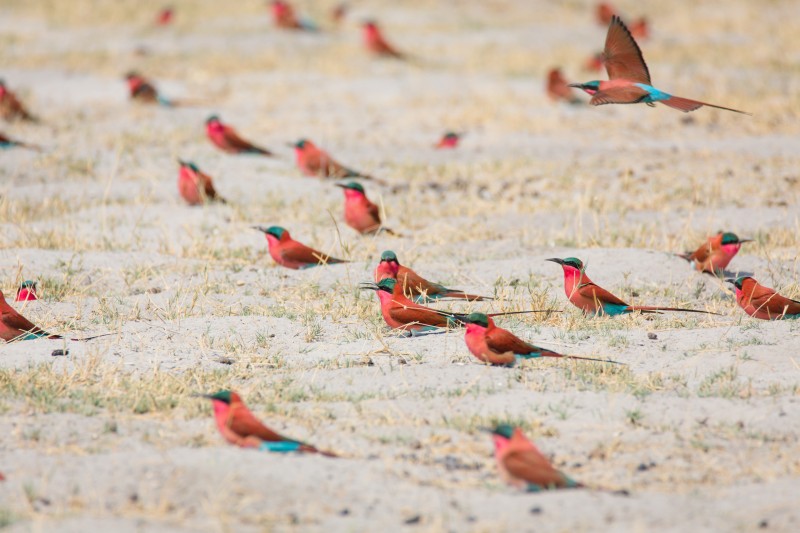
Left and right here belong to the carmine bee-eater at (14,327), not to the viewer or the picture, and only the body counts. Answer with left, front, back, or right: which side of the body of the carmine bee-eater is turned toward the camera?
left

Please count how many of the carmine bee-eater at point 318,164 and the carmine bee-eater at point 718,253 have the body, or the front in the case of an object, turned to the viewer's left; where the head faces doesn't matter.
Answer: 1

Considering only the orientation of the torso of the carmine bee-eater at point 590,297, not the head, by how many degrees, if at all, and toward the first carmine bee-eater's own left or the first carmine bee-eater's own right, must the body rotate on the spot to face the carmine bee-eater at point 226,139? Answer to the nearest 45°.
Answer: approximately 45° to the first carmine bee-eater's own right

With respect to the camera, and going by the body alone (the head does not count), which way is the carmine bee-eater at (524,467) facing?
to the viewer's left

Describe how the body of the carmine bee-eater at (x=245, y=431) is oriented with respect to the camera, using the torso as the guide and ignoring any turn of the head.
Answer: to the viewer's left

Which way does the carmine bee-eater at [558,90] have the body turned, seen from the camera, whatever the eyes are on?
to the viewer's left

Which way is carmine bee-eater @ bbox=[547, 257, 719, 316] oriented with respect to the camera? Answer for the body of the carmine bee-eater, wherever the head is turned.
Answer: to the viewer's left

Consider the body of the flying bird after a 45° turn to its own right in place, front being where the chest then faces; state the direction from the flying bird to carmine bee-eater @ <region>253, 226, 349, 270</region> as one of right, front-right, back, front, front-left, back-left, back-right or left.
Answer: front-left

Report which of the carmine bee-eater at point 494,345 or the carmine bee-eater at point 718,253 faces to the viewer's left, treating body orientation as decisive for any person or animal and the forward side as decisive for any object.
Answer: the carmine bee-eater at point 494,345

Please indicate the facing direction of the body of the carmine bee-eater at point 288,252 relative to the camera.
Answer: to the viewer's left

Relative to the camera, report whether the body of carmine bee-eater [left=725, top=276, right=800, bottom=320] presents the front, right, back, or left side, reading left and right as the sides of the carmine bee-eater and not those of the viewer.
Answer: left

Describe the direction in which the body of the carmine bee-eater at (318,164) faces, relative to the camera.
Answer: to the viewer's left

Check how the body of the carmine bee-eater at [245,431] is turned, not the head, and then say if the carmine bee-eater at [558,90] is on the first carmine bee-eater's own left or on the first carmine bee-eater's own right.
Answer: on the first carmine bee-eater's own right

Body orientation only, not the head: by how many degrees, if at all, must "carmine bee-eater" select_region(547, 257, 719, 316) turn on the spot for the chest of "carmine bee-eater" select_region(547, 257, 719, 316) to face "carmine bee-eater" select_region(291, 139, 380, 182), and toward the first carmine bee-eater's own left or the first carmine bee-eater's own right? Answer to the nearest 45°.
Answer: approximately 45° to the first carmine bee-eater's own right

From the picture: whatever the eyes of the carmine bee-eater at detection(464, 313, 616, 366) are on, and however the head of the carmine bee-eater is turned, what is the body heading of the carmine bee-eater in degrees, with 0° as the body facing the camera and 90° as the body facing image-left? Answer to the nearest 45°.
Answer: approximately 90°

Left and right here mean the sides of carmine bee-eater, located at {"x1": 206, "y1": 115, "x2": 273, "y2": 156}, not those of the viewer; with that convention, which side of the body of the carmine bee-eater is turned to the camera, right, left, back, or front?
left

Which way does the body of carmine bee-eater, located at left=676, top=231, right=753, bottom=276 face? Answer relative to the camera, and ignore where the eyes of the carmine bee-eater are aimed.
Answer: to the viewer's right

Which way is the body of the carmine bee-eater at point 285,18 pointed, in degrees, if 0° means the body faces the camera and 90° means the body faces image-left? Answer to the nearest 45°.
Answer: approximately 90°
